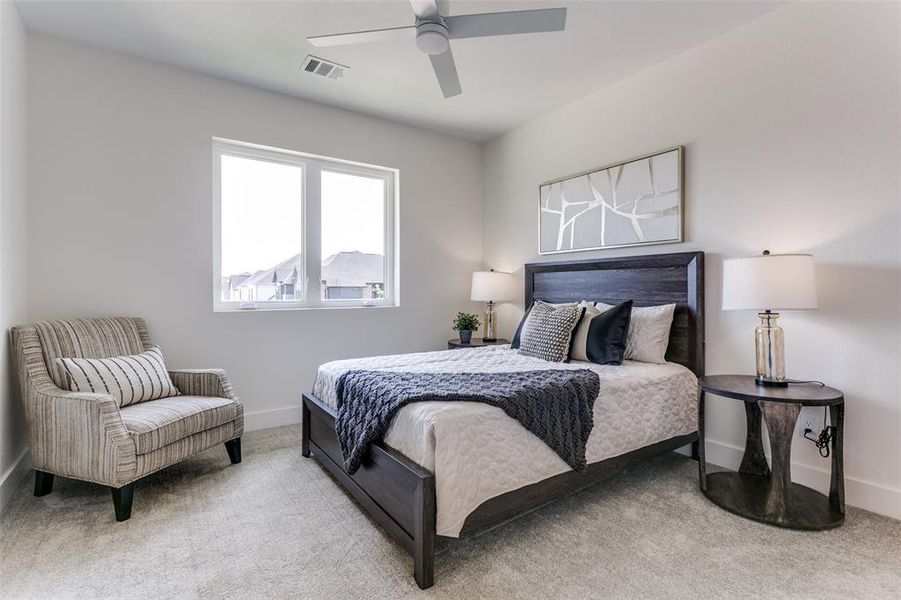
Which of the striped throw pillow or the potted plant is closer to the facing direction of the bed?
the striped throw pillow

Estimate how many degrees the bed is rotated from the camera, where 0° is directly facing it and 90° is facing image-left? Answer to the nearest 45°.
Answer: approximately 45°

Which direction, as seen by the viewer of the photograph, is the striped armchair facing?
facing the viewer and to the right of the viewer

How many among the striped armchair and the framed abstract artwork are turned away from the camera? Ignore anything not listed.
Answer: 0

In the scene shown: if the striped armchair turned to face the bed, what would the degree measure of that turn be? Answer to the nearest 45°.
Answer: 0° — it already faces it

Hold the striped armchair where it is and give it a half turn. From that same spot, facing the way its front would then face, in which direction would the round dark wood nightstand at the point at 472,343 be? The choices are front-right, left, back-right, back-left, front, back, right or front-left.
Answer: back-right

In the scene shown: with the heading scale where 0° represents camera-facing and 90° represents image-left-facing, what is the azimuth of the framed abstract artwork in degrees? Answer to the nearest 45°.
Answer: approximately 45°

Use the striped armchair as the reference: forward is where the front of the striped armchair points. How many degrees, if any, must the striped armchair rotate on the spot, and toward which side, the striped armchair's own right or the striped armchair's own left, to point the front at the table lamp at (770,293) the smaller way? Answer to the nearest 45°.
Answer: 0° — it already faces it

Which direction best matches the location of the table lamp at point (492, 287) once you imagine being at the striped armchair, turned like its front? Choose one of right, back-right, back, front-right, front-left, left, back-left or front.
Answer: front-left

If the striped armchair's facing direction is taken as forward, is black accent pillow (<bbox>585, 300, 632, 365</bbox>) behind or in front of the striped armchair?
in front
